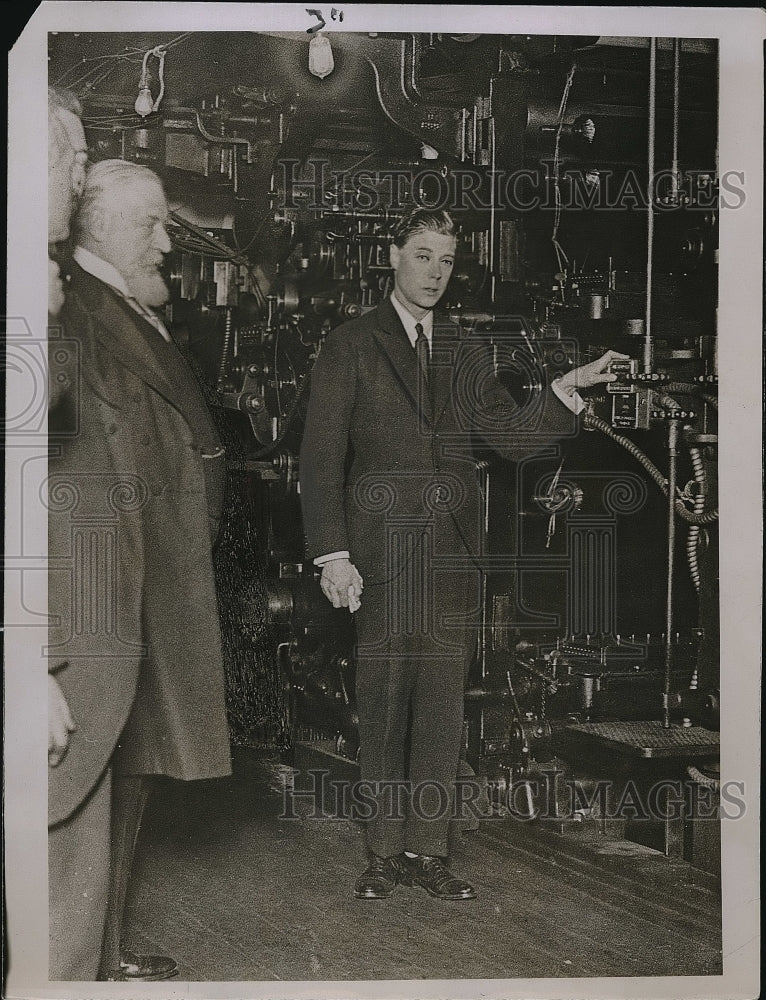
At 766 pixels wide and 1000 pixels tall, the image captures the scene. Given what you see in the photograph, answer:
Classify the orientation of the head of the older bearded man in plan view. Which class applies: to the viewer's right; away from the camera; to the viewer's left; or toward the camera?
to the viewer's right

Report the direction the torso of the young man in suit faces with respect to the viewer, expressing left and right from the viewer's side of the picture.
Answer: facing the viewer and to the right of the viewer

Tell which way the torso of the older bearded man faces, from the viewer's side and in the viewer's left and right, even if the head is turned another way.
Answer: facing to the right of the viewer
